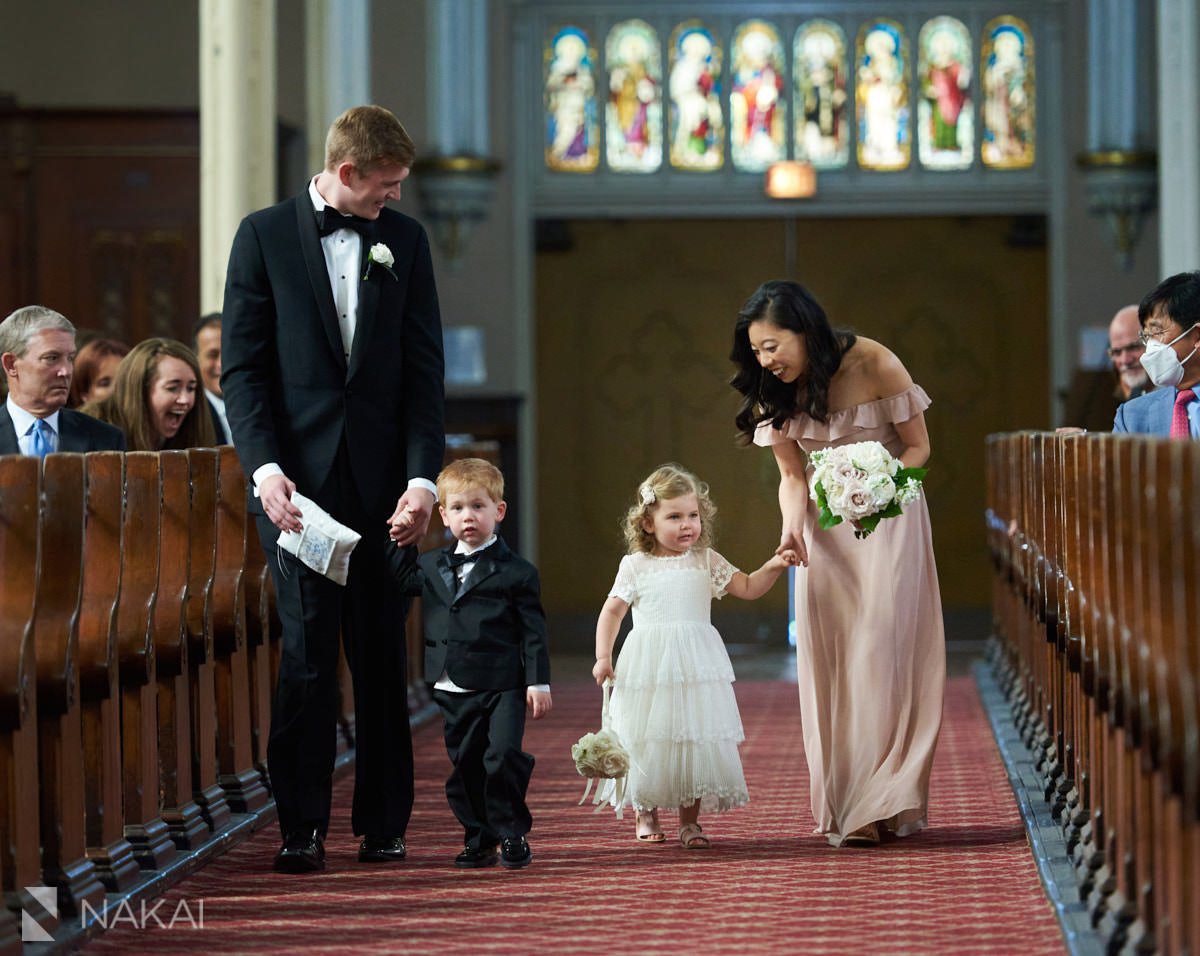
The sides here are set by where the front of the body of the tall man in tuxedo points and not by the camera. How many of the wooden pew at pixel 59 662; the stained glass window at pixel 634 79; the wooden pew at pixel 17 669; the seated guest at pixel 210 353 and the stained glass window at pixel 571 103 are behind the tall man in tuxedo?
3

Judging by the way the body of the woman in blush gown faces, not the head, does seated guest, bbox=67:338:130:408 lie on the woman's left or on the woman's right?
on the woman's right

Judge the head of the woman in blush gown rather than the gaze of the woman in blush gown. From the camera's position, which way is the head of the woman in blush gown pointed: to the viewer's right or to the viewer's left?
to the viewer's left

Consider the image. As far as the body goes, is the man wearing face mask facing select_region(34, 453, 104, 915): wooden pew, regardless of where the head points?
yes

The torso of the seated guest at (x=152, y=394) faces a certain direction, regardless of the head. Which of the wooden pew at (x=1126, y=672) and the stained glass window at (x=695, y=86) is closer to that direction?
the wooden pew

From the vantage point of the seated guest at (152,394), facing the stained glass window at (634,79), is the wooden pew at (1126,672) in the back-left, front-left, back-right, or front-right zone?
back-right

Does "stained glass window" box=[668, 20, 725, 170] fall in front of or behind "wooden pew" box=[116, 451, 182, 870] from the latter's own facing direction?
behind

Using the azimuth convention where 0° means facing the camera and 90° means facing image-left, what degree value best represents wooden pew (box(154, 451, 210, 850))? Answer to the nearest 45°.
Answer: approximately 0°

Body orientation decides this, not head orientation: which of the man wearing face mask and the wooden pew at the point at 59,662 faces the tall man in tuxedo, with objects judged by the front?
the man wearing face mask

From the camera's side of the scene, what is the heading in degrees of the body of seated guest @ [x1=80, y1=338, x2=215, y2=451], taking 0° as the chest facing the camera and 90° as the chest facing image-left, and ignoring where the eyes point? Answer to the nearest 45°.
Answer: approximately 315°

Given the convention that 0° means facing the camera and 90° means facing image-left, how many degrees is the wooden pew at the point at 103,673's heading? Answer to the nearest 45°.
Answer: approximately 0°
